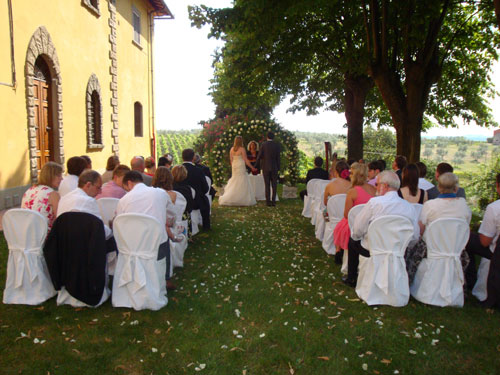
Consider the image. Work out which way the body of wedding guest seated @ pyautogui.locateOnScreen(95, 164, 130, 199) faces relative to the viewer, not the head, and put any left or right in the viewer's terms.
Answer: facing away from the viewer and to the right of the viewer

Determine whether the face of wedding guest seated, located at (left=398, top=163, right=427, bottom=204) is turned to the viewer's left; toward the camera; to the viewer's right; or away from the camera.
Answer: away from the camera

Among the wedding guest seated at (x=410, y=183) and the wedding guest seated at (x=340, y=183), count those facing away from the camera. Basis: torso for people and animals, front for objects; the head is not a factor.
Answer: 2

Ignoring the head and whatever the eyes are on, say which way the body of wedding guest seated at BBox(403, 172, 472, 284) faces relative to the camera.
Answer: away from the camera

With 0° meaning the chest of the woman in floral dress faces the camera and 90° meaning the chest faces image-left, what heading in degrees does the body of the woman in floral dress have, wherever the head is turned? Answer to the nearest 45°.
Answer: approximately 225°

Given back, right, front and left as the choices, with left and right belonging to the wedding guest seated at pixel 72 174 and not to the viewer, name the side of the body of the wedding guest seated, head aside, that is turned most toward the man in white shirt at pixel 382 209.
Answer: right

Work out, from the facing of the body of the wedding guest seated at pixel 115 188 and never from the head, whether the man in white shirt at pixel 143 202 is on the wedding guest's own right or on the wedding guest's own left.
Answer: on the wedding guest's own right

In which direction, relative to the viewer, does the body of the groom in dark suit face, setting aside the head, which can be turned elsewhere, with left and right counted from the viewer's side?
facing away from the viewer

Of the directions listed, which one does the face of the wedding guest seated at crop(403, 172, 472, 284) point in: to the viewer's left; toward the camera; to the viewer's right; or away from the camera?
away from the camera

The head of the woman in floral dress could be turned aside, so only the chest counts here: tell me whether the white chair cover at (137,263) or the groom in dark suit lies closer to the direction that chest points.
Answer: the groom in dark suit

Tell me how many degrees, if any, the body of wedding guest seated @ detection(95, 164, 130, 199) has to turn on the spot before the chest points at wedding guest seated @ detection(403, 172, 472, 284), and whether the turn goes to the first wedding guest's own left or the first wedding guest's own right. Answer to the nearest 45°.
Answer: approximately 90° to the first wedding guest's own right

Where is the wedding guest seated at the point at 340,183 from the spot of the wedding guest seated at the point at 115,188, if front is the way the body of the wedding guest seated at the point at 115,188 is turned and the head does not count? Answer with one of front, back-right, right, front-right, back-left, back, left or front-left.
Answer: front-right

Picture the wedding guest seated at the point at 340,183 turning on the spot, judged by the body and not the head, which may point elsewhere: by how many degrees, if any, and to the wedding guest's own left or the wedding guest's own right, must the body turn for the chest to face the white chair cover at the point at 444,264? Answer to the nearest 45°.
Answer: approximately 135° to the wedding guest's own right

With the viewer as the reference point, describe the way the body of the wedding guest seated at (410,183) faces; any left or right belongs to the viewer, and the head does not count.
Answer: facing away from the viewer
